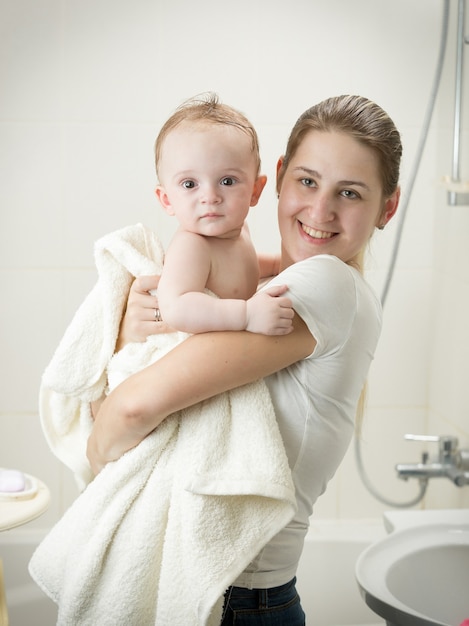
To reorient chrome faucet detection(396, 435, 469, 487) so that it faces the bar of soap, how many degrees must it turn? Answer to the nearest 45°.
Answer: approximately 45° to its left

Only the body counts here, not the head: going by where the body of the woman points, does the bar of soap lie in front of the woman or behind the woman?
in front

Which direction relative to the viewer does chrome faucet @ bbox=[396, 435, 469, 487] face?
to the viewer's left

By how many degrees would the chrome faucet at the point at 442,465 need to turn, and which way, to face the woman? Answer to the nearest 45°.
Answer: approximately 90° to its left
